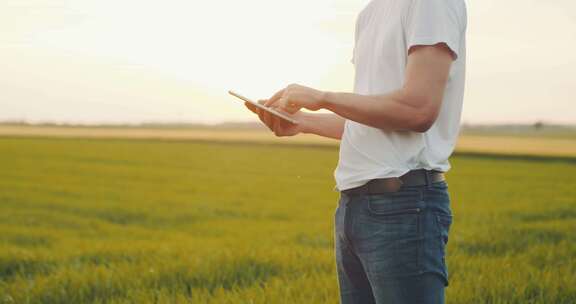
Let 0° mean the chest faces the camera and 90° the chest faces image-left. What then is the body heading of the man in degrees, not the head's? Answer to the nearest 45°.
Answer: approximately 45°
